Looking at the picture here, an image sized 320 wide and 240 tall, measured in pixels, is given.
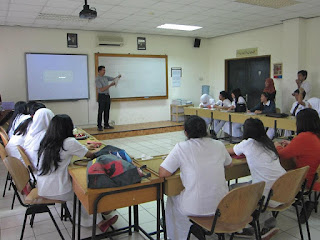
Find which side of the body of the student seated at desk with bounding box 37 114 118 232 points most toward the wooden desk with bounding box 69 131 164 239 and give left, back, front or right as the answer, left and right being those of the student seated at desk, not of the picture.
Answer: front

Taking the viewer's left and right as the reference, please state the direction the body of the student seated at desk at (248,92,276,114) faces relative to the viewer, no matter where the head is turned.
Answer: facing the viewer and to the left of the viewer

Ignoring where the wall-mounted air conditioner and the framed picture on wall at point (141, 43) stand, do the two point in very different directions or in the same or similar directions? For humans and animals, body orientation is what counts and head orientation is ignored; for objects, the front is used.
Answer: same or similar directions

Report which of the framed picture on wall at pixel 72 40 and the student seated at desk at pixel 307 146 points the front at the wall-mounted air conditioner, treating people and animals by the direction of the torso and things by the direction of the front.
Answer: the student seated at desk

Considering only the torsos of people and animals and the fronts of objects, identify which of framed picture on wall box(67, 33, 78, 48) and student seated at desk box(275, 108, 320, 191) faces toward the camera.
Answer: the framed picture on wall

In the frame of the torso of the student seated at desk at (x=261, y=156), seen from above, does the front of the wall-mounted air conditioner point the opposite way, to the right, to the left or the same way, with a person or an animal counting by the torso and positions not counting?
the opposite way

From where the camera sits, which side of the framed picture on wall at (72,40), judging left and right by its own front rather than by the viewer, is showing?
front

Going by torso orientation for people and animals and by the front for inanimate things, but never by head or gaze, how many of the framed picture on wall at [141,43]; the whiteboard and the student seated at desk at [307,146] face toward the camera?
2

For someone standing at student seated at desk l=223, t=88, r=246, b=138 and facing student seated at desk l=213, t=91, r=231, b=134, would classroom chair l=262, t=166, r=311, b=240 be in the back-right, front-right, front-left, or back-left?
back-left

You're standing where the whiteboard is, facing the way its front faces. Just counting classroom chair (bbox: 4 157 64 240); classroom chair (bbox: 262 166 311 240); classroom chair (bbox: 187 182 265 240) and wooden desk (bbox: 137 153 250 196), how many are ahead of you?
4

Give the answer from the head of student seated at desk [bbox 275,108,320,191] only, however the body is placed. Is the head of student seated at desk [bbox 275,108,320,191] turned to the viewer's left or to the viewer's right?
to the viewer's left

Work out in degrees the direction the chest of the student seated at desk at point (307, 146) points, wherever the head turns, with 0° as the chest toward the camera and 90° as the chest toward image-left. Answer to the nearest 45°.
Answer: approximately 135°

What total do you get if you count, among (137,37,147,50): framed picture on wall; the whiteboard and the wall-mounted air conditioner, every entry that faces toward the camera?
3

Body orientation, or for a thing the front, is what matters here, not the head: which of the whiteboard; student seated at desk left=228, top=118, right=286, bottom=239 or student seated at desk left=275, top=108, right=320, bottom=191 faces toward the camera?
the whiteboard

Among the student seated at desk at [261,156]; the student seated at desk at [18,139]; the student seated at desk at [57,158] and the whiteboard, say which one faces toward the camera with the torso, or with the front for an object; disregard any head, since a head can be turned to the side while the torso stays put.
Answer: the whiteboard

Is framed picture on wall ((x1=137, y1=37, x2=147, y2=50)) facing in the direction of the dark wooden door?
no

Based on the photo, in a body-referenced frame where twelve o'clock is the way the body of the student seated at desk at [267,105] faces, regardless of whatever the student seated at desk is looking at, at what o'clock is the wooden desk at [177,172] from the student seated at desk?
The wooden desk is roughly at 11 o'clock from the student seated at desk.

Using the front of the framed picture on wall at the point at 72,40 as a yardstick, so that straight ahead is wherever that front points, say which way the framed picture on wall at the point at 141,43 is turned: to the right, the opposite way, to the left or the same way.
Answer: the same way

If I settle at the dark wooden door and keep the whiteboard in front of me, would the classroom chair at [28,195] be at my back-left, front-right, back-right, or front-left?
front-left

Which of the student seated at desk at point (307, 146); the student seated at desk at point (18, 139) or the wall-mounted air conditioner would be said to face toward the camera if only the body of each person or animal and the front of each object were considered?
the wall-mounted air conditioner

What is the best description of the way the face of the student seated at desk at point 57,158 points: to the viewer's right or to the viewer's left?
to the viewer's right
